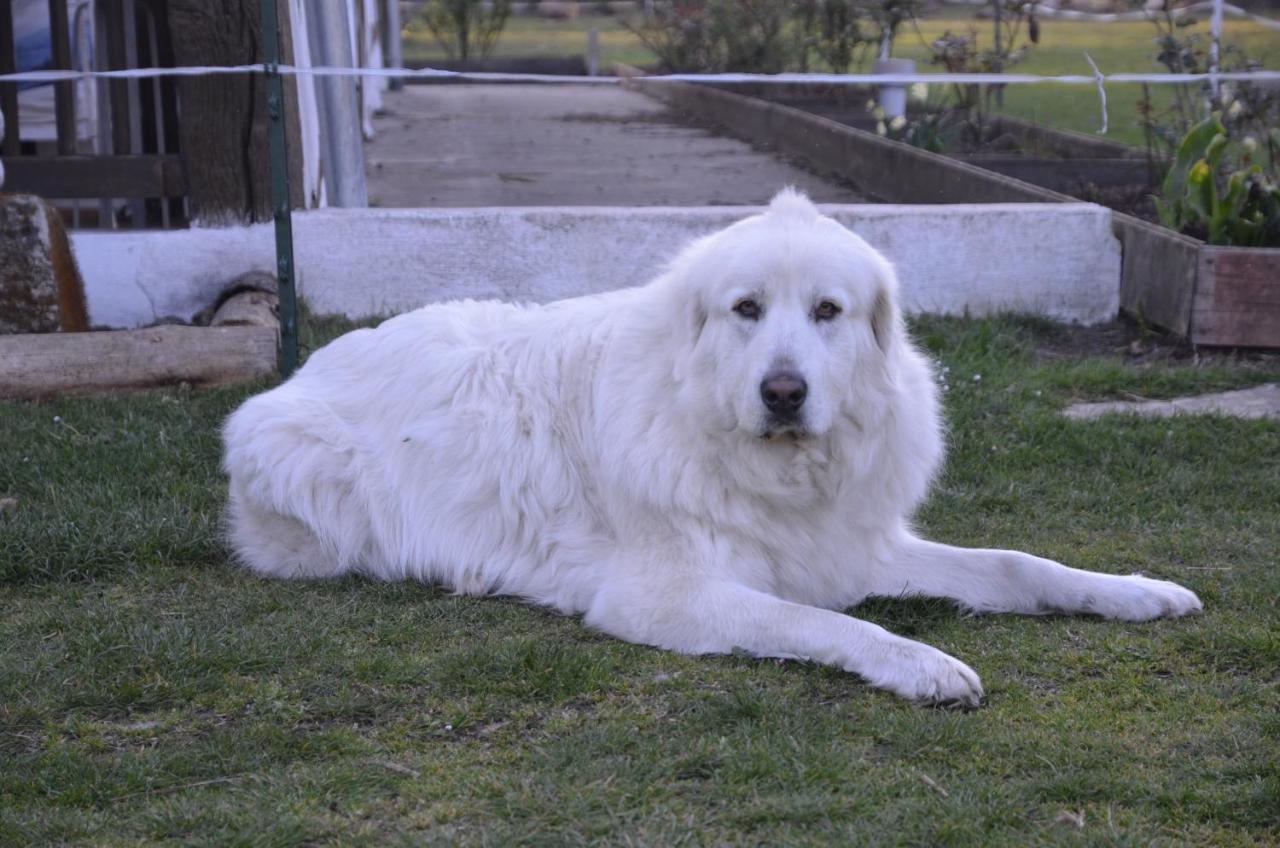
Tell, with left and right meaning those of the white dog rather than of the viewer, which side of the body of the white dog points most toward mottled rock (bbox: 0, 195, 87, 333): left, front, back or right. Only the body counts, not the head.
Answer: back

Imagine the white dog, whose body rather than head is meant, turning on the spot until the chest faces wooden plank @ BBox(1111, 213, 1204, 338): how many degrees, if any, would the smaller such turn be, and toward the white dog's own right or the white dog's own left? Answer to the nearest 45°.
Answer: approximately 90° to the white dog's own left

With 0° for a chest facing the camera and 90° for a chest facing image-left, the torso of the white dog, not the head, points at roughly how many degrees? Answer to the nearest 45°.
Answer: approximately 315°

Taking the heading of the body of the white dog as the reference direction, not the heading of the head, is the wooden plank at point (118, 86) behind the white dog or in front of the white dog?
behind

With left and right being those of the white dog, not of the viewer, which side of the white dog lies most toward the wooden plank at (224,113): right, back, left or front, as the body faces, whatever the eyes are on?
back

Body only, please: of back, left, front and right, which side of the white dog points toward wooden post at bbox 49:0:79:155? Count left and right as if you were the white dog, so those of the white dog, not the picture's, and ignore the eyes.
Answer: back

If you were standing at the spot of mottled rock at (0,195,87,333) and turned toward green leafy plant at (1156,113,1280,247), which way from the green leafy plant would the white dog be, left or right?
right

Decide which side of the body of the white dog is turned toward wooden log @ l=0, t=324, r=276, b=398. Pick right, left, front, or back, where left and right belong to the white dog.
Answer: back

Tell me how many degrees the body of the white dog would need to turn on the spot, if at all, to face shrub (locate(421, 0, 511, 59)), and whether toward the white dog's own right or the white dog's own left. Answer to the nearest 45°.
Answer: approximately 135° to the white dog's own left

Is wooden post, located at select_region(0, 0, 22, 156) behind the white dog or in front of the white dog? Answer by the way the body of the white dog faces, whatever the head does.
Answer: behind

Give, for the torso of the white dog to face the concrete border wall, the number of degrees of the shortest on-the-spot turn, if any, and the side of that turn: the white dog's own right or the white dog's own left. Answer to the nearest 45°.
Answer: approximately 135° to the white dog's own left
